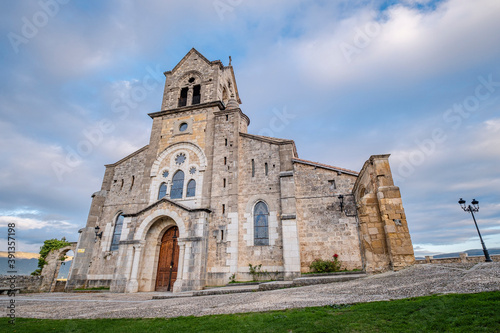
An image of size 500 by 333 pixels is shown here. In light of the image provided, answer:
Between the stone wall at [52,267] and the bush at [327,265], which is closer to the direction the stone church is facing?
the stone wall

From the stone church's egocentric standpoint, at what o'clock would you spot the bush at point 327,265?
The bush is roughly at 8 o'clock from the stone church.

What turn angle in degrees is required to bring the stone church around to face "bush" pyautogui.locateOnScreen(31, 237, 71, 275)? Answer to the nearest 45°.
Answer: approximately 45° to its right

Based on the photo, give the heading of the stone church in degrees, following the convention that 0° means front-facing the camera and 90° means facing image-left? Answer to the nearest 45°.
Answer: approximately 45°

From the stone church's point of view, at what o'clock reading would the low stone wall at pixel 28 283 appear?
The low stone wall is roughly at 2 o'clock from the stone church.

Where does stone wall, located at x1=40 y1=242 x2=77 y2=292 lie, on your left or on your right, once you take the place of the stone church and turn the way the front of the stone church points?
on your right
